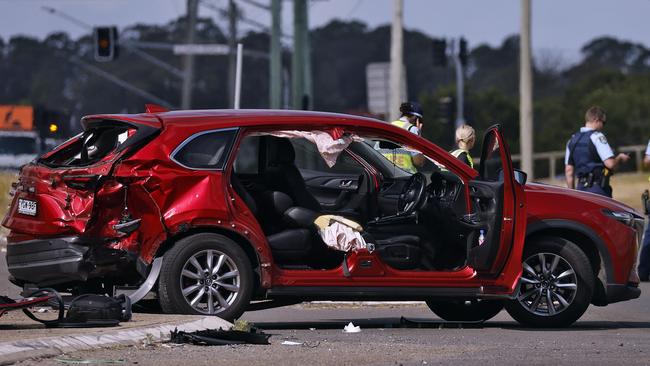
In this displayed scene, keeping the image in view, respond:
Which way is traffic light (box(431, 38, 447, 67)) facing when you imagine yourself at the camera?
facing away from the viewer

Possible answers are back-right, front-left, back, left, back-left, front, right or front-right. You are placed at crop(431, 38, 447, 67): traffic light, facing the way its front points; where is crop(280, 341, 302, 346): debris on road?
back

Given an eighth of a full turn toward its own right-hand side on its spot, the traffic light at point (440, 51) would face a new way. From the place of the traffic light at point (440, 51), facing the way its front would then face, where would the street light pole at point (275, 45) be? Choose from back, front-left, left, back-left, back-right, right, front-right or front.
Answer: back

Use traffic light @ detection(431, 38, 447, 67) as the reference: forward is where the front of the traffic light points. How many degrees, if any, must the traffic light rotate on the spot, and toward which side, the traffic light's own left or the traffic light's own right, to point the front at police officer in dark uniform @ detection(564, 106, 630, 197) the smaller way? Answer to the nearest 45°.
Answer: approximately 180°
